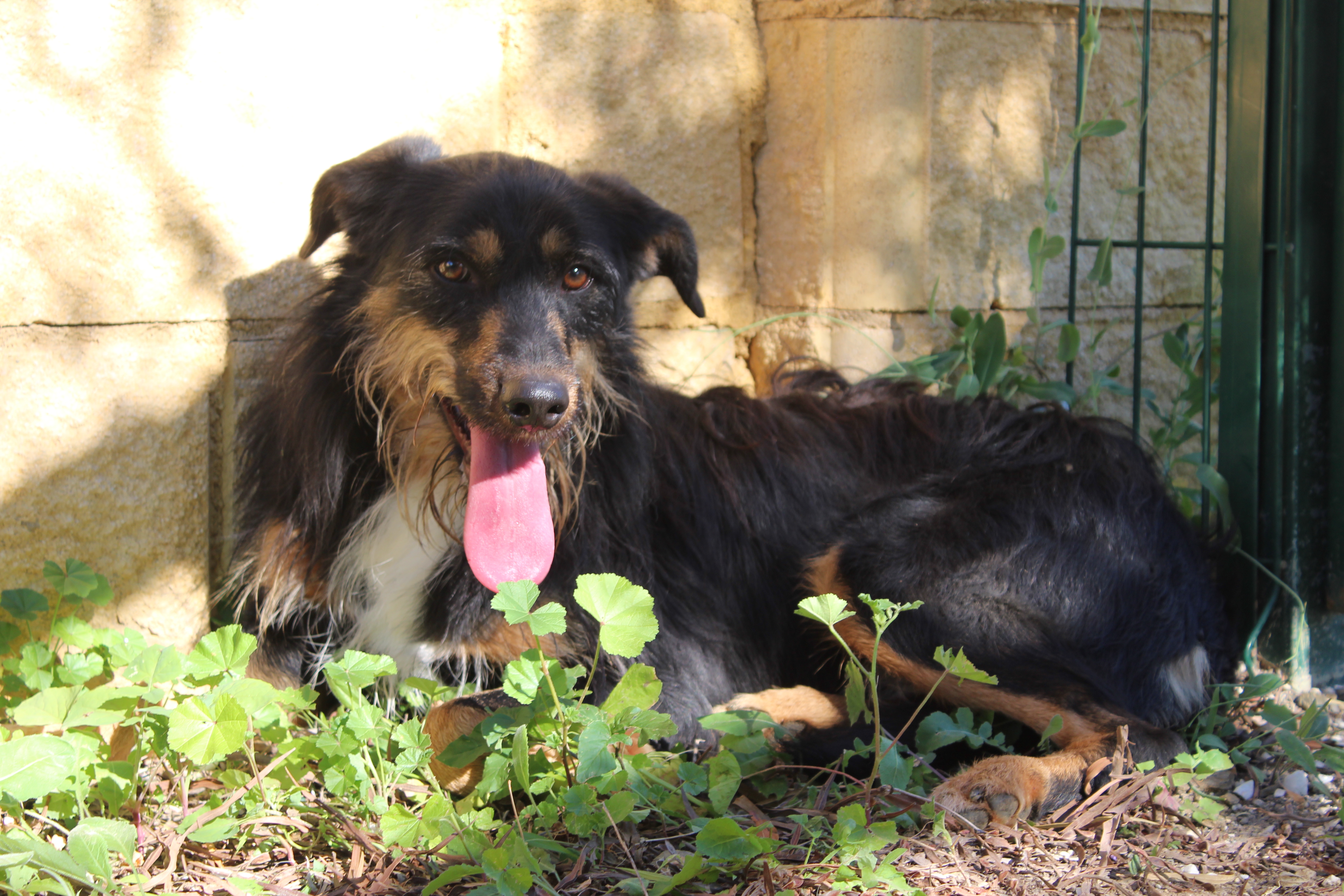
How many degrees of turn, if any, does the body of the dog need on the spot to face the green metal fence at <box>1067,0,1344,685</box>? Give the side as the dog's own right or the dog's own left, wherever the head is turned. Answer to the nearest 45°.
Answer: approximately 135° to the dog's own left

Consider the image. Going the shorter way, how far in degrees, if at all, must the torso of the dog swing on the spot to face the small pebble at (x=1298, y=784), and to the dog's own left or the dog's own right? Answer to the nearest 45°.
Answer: approximately 135° to the dog's own left

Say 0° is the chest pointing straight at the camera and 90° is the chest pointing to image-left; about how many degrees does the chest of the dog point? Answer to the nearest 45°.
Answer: approximately 45°
